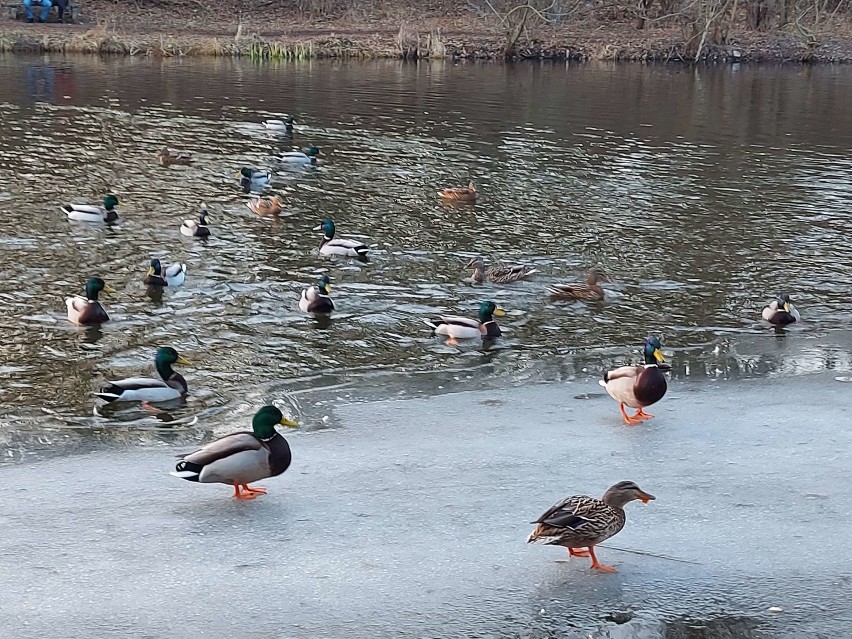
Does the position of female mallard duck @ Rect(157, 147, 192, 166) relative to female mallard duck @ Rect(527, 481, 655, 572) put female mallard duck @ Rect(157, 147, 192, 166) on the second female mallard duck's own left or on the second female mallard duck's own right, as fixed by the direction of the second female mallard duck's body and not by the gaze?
on the second female mallard duck's own left

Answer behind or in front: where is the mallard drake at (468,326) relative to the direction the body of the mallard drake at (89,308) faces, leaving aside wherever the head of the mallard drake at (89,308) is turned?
in front

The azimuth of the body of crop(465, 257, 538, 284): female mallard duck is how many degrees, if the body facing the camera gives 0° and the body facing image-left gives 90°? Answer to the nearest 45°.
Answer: approximately 90°

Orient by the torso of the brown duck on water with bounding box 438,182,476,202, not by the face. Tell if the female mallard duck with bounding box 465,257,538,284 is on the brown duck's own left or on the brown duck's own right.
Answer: on the brown duck's own right

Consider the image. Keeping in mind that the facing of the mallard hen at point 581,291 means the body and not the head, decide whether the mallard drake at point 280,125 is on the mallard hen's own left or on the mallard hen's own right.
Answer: on the mallard hen's own left

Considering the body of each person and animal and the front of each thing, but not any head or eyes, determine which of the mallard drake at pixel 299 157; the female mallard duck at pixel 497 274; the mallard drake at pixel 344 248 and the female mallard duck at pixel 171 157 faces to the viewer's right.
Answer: the mallard drake at pixel 299 157

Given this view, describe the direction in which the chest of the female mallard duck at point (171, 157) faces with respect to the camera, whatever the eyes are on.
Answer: to the viewer's left

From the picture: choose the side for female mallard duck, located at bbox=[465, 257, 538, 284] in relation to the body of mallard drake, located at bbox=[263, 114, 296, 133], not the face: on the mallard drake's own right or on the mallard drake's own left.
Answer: on the mallard drake's own right

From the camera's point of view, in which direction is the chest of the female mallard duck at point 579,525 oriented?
to the viewer's right

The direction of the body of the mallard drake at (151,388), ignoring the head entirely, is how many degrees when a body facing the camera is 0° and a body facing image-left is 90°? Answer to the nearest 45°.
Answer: approximately 270°

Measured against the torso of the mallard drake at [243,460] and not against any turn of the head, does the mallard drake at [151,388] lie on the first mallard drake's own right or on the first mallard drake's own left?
on the first mallard drake's own left

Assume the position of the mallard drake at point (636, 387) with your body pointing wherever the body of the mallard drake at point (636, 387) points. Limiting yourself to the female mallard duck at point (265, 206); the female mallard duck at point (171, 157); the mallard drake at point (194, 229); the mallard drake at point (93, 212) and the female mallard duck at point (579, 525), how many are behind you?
4

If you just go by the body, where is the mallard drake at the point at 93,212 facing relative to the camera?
to the viewer's right

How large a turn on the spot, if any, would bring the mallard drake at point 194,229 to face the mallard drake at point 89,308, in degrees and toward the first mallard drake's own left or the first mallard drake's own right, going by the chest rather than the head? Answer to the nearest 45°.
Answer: approximately 90° to the first mallard drake's own right
